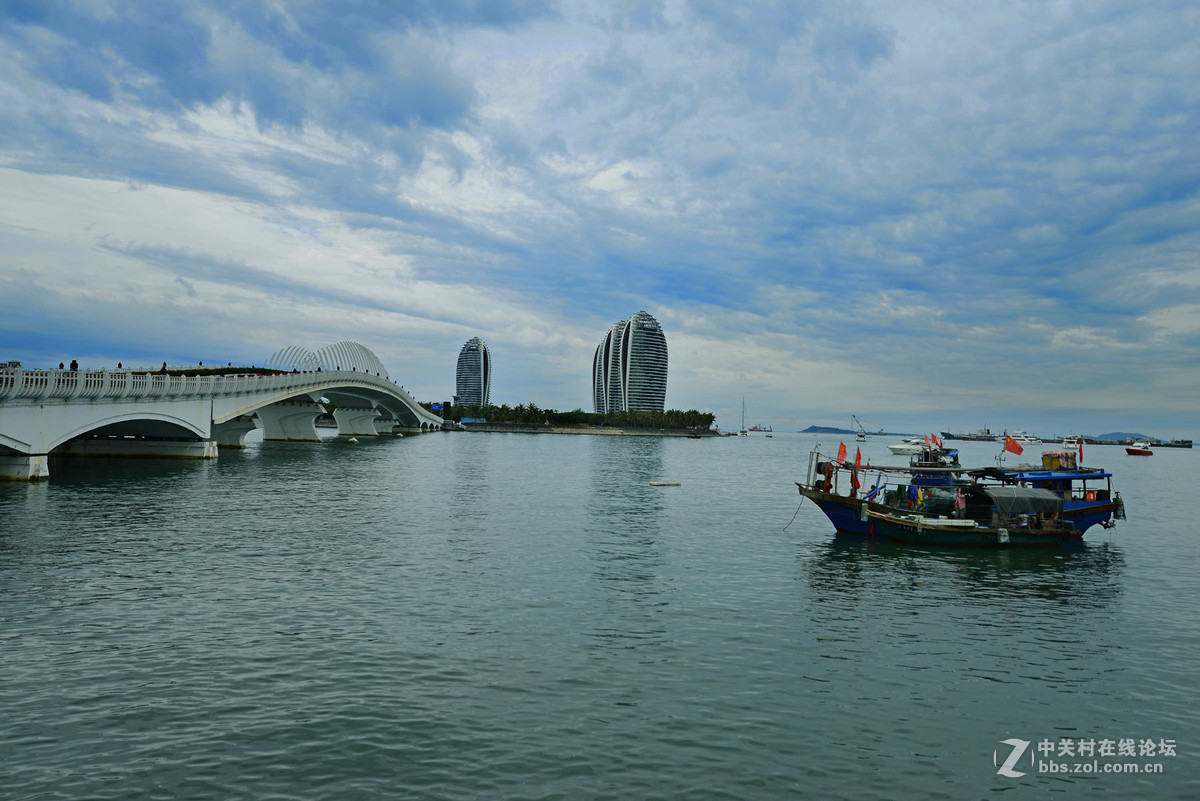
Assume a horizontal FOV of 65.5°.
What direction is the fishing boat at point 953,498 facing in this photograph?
to the viewer's left

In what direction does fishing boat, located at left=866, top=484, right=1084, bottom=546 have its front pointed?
to the viewer's left

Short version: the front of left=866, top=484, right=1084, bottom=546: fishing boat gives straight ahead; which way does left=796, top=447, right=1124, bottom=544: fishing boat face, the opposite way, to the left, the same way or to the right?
the same way
